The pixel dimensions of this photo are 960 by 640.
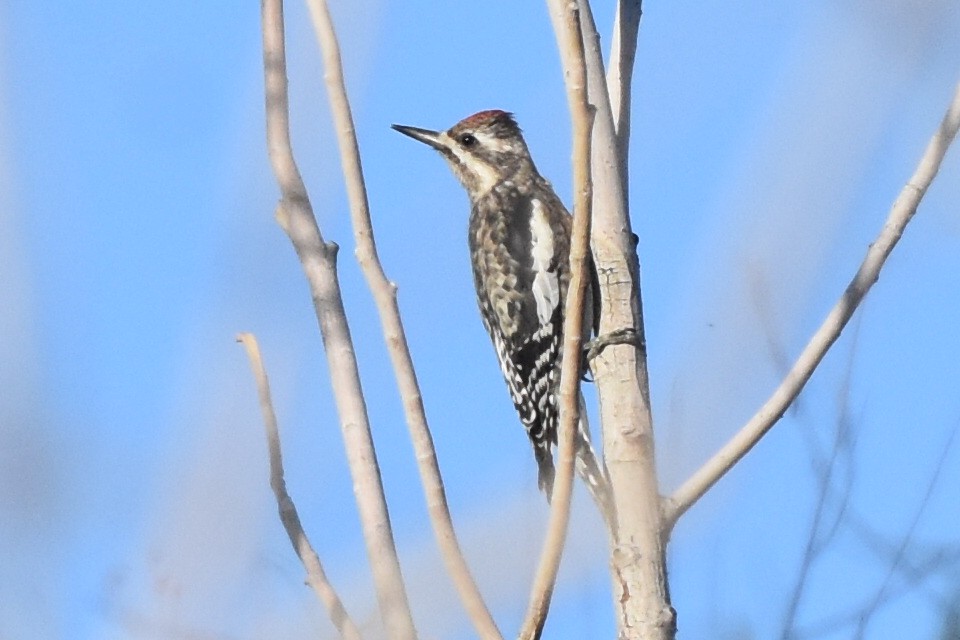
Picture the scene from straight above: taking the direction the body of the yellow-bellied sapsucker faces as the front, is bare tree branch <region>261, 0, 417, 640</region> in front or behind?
behind

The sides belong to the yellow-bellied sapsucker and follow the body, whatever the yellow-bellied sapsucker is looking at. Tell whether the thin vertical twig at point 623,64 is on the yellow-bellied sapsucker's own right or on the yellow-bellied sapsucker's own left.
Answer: on the yellow-bellied sapsucker's own right

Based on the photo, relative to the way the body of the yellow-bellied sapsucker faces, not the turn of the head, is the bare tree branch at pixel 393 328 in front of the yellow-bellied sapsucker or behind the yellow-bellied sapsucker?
behind

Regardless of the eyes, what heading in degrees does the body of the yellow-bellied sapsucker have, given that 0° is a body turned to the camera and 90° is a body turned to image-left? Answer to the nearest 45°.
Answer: approximately 225°

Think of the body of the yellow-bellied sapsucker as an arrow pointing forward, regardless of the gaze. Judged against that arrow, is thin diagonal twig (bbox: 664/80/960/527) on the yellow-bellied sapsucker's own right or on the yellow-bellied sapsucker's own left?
on the yellow-bellied sapsucker's own right
